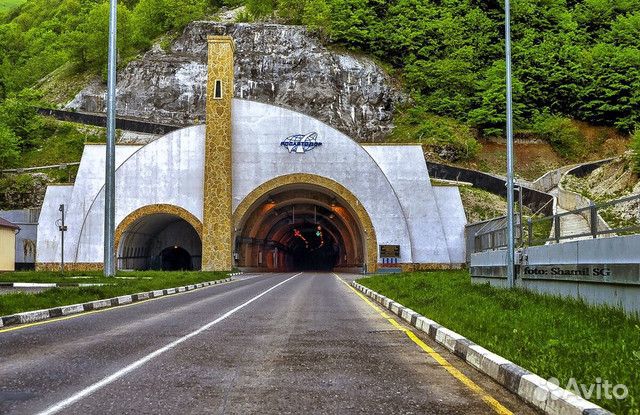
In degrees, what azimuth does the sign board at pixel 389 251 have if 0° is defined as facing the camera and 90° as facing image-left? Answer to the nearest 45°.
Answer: approximately 0°

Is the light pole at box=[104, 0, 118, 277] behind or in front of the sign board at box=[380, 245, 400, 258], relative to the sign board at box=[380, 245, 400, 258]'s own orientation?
in front

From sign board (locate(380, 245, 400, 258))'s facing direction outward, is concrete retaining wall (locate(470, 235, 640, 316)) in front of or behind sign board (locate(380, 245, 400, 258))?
in front

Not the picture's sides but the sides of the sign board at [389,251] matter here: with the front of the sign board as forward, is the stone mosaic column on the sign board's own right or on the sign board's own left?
on the sign board's own right

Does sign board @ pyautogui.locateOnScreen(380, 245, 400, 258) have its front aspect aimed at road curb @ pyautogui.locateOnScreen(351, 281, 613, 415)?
yes

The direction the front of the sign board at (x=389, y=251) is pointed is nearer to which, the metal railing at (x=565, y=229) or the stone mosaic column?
the metal railing

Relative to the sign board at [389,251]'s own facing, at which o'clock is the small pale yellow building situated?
The small pale yellow building is roughly at 2 o'clock from the sign board.
